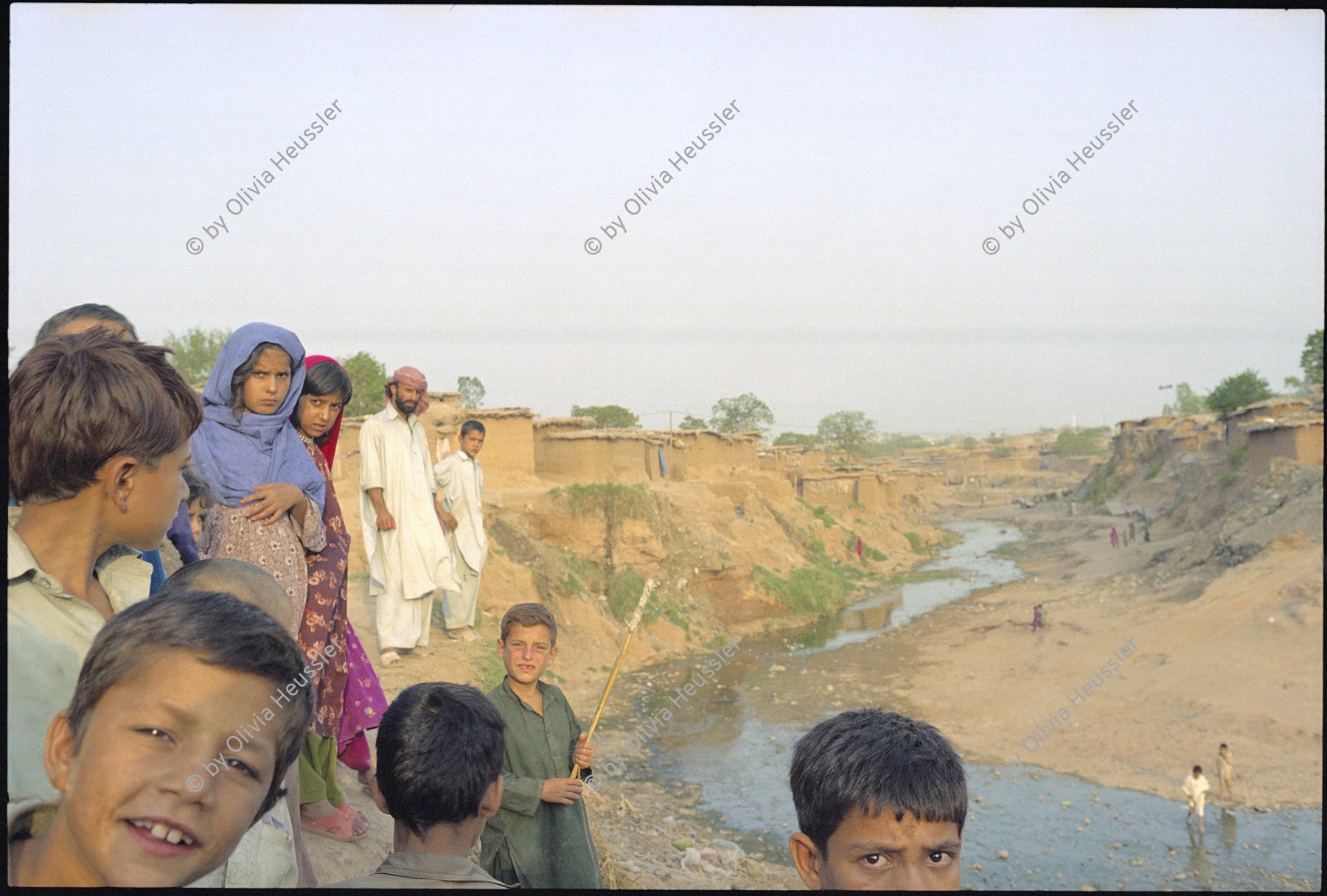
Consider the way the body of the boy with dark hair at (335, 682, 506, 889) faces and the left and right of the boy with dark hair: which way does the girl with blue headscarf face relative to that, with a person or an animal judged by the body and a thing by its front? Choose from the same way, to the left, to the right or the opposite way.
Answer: the opposite way

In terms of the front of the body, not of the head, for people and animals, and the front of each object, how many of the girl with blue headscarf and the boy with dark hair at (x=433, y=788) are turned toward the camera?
1

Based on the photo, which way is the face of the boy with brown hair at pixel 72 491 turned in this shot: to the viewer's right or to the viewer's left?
to the viewer's right

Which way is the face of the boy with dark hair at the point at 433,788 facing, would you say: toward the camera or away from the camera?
away from the camera

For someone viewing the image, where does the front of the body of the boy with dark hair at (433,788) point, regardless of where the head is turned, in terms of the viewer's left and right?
facing away from the viewer

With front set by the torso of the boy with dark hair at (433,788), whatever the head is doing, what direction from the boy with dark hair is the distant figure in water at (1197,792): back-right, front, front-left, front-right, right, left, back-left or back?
front-right
